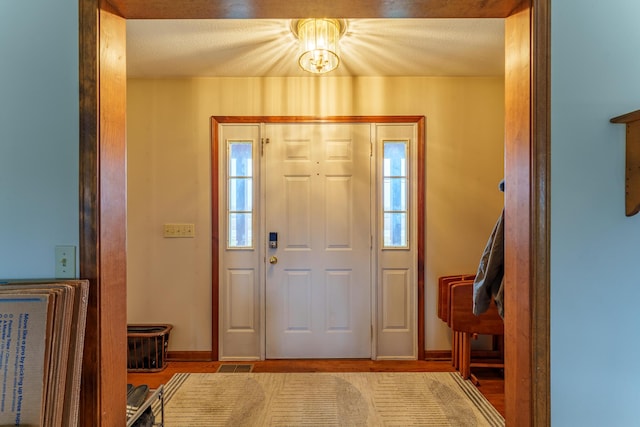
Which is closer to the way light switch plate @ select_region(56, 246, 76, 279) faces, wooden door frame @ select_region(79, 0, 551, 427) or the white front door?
the wooden door frame

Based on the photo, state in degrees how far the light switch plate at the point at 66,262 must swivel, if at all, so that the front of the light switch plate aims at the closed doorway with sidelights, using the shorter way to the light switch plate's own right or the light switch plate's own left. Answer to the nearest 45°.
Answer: approximately 135° to the light switch plate's own left

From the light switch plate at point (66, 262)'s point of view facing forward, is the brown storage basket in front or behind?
behind

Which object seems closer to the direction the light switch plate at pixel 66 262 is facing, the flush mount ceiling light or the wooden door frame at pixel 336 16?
the wooden door frame

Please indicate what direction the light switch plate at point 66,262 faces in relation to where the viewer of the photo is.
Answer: facing the viewer

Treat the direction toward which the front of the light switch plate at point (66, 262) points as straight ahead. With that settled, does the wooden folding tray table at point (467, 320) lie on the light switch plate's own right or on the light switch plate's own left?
on the light switch plate's own left

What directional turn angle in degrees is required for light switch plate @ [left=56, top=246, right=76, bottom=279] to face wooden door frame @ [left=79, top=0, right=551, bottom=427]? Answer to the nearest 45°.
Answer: approximately 45° to its left

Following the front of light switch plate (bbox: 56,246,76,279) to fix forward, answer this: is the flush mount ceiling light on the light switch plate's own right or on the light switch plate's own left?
on the light switch plate's own left
